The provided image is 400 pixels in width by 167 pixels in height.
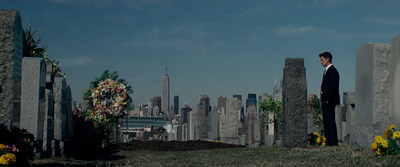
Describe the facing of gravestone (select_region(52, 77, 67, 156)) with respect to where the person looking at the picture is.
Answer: facing to the right of the viewer

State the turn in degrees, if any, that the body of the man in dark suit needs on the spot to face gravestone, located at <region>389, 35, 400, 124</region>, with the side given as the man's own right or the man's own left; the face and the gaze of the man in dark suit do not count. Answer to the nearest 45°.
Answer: approximately 135° to the man's own left

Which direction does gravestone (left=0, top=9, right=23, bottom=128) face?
to the viewer's right

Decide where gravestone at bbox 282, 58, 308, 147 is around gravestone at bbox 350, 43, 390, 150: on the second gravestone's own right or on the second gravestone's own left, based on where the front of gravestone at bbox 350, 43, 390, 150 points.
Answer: on the second gravestone's own right

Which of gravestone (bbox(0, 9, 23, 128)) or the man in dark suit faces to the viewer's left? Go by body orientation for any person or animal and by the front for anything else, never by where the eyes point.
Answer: the man in dark suit

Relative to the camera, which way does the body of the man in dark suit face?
to the viewer's left

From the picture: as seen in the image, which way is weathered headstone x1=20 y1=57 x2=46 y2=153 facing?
to the viewer's right

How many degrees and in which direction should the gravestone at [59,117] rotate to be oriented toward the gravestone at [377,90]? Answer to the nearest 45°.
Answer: approximately 45° to its right
